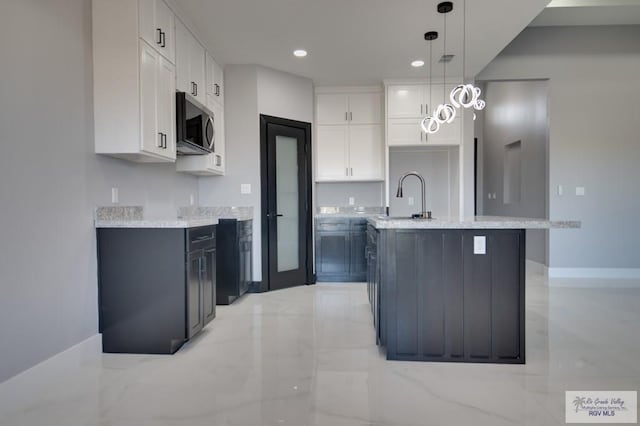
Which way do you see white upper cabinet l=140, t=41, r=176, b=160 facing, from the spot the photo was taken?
facing to the right of the viewer

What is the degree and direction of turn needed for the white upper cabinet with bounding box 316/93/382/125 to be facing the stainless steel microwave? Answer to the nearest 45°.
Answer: approximately 45° to its right

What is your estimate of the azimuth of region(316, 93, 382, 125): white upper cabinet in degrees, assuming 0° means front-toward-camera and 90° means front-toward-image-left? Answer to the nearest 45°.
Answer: approximately 0°

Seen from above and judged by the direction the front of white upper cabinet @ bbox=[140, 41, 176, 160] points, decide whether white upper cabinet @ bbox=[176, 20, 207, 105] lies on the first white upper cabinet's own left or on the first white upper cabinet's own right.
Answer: on the first white upper cabinet's own left

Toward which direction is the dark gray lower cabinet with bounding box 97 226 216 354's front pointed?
to the viewer's right

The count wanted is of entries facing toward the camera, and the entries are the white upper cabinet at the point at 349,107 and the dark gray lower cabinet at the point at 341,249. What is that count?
2

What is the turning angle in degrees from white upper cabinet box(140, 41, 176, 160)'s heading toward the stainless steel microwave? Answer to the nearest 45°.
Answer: approximately 45° to its left
